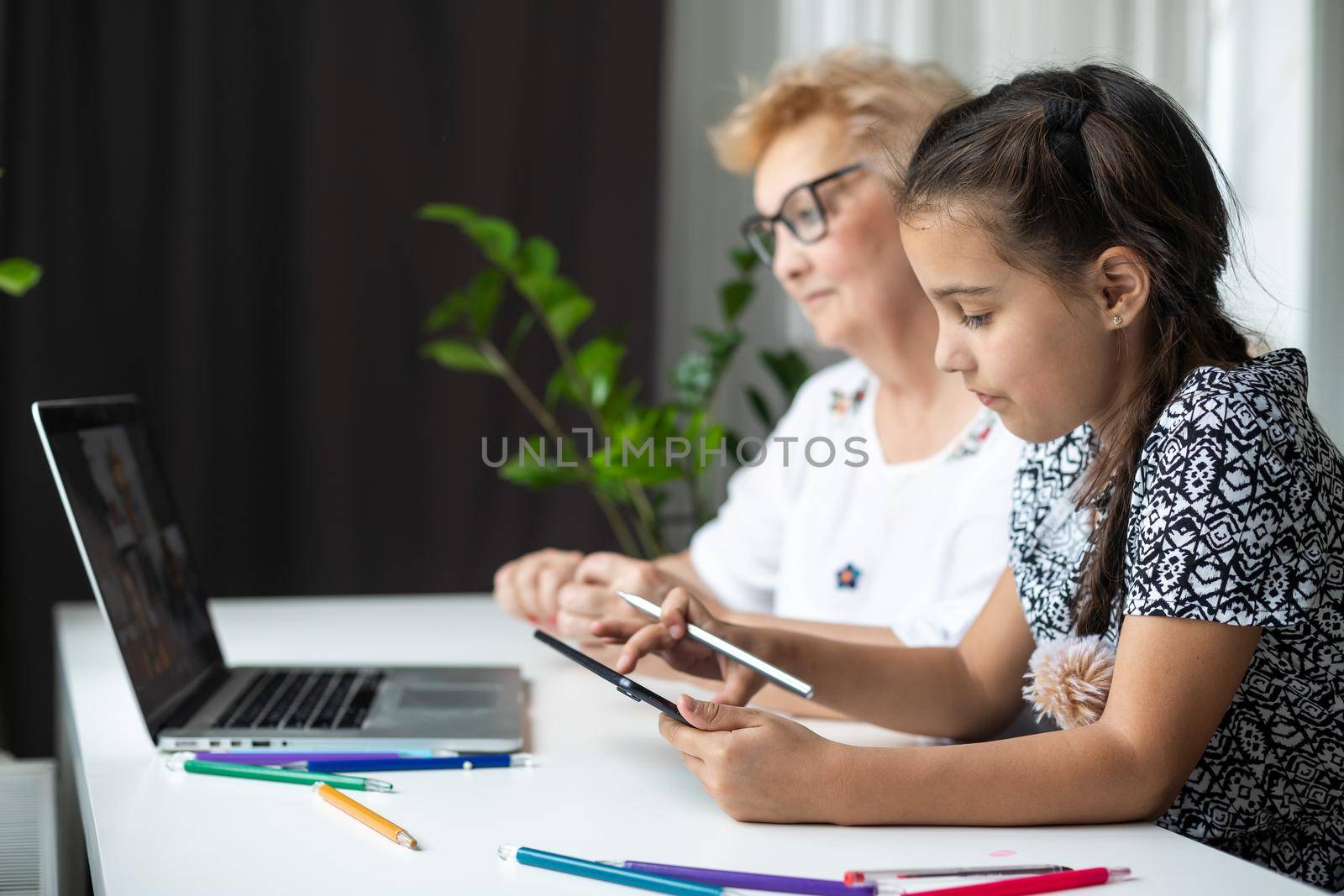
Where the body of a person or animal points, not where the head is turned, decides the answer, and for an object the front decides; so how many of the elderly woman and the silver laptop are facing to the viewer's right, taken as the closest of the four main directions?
1

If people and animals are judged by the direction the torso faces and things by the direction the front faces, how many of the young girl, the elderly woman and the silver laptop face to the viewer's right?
1

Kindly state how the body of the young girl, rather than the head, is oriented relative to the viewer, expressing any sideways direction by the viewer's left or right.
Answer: facing to the left of the viewer

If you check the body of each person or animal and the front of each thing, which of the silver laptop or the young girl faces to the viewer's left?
the young girl

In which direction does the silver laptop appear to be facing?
to the viewer's right

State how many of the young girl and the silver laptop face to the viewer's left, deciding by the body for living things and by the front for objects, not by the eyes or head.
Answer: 1

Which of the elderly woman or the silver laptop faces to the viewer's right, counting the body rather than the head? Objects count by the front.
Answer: the silver laptop

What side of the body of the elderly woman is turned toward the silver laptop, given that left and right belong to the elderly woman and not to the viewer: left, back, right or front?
front

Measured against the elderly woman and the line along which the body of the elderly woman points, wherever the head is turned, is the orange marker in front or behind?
in front

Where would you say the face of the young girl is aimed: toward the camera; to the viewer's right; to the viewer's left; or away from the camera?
to the viewer's left
